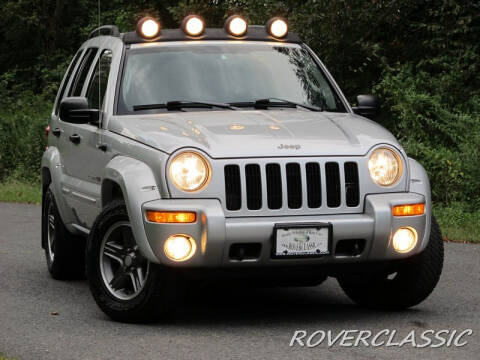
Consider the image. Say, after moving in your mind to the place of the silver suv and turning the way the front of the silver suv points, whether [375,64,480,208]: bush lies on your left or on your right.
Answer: on your left

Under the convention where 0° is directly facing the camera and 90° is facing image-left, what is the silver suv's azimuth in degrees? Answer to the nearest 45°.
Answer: approximately 315°

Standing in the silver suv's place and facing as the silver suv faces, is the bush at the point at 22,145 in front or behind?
behind
